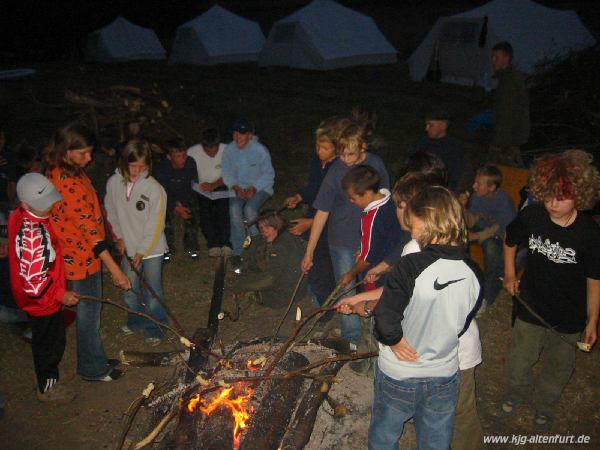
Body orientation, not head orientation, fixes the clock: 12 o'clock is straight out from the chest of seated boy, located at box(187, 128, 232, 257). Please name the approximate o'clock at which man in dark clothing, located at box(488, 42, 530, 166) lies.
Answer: The man in dark clothing is roughly at 9 o'clock from the seated boy.

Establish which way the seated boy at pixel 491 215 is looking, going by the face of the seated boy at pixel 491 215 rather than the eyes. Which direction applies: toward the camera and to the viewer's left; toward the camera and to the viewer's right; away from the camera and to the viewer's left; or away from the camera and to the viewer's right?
toward the camera and to the viewer's left

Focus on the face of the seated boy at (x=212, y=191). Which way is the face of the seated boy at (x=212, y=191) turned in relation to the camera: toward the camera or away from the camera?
toward the camera

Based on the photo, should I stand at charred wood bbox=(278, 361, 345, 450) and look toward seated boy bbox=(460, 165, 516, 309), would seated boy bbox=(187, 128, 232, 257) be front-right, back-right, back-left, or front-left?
front-left

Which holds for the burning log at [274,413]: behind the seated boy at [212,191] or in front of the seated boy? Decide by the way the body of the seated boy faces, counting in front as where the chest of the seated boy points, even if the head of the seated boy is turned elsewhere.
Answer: in front

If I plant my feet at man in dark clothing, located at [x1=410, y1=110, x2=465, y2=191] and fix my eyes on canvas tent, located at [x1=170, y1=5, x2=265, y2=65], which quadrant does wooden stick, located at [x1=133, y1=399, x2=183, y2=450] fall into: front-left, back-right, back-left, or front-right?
back-left

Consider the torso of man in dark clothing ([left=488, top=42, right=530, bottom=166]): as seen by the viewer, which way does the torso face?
to the viewer's left

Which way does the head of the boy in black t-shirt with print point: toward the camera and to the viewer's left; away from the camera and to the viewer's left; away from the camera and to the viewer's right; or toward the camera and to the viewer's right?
toward the camera and to the viewer's left

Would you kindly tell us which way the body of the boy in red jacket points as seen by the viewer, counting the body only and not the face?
to the viewer's right

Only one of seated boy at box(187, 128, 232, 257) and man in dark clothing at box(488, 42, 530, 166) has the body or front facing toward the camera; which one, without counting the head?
the seated boy

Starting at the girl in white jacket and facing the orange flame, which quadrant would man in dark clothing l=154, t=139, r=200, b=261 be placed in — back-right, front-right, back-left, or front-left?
back-left

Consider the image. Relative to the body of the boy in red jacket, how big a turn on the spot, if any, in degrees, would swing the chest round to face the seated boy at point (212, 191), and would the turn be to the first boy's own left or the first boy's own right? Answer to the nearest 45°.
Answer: approximately 45° to the first boy's own left

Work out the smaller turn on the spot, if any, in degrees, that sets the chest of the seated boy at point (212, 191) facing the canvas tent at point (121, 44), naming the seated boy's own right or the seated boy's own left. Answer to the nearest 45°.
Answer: approximately 180°

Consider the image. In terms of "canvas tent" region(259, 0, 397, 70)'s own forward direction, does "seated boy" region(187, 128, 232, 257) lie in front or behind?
in front

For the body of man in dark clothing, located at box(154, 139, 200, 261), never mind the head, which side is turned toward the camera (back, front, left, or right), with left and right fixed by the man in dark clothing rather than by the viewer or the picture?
front
